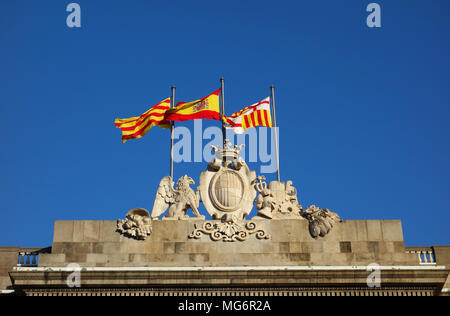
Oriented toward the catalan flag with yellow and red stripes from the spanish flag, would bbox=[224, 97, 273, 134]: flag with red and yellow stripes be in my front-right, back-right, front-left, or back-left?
back-right

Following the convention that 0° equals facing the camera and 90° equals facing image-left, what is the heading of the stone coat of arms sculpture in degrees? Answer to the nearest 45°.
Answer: approximately 0°
